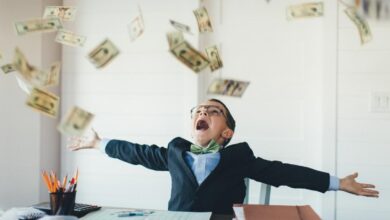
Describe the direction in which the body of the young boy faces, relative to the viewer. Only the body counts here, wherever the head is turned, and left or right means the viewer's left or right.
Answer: facing the viewer and to the left of the viewer

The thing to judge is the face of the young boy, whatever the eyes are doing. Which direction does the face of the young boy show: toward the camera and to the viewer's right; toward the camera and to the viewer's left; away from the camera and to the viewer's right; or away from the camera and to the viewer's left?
toward the camera and to the viewer's left

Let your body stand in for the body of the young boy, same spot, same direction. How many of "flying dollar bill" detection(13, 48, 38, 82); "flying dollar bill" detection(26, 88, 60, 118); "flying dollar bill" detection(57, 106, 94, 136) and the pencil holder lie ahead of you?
4
